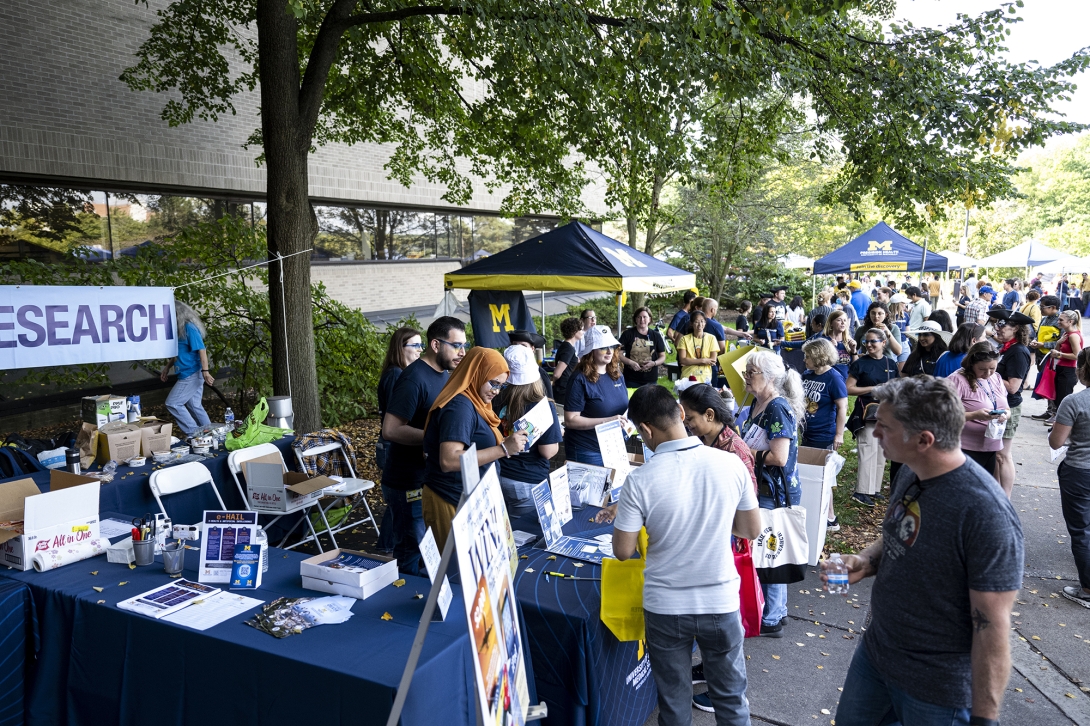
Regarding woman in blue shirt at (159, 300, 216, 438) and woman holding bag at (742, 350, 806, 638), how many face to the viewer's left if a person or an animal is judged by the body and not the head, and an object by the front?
2

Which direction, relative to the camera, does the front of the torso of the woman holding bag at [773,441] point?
to the viewer's left

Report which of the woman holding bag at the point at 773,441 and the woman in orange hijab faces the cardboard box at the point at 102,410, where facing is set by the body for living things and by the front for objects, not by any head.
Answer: the woman holding bag

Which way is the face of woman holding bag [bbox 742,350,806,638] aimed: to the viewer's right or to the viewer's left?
to the viewer's left

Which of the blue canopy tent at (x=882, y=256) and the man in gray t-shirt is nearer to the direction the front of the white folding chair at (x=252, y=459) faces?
the man in gray t-shirt

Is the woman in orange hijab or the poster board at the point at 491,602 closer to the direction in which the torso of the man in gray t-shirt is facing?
the poster board
